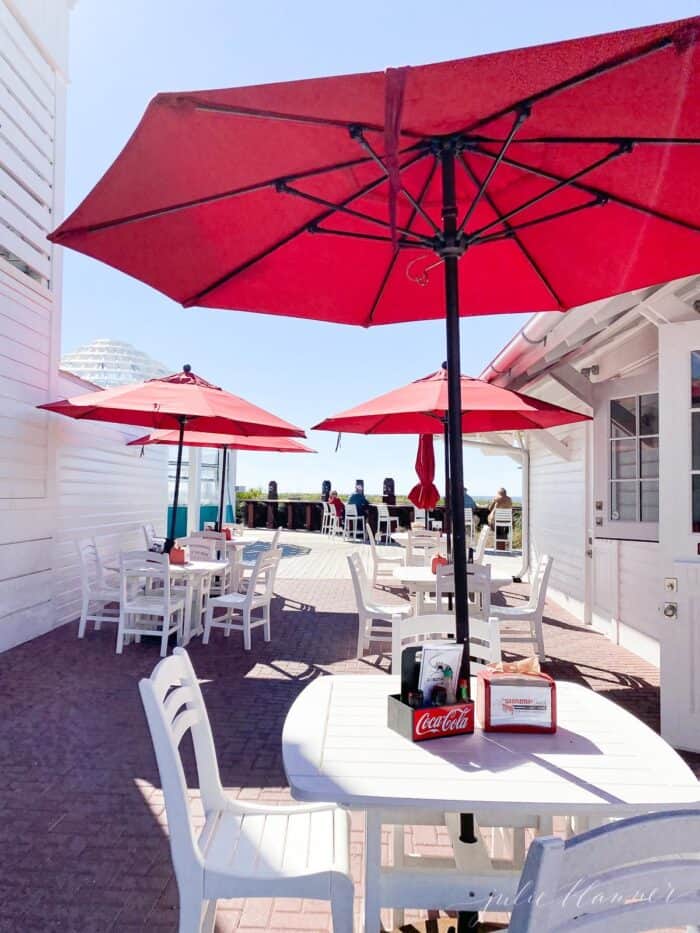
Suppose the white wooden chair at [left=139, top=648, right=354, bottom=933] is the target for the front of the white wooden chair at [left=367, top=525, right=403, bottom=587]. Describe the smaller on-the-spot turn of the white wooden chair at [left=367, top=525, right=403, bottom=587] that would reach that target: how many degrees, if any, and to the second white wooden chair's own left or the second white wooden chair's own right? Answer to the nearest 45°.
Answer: approximately 90° to the second white wooden chair's own right

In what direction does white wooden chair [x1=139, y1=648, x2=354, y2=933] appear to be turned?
to the viewer's right

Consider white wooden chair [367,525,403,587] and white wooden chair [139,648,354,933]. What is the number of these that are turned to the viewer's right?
2

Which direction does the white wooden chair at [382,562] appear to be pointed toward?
to the viewer's right

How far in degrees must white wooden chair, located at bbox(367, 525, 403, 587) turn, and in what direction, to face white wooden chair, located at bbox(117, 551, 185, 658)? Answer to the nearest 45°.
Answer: approximately 135° to its right

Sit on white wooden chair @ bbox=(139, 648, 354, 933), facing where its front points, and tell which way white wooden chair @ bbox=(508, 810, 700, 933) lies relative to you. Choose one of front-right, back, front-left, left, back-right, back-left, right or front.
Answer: front-right

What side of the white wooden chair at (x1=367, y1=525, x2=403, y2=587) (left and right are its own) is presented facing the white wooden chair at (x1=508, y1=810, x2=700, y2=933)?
right

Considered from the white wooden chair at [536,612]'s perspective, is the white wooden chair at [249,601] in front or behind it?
in front
